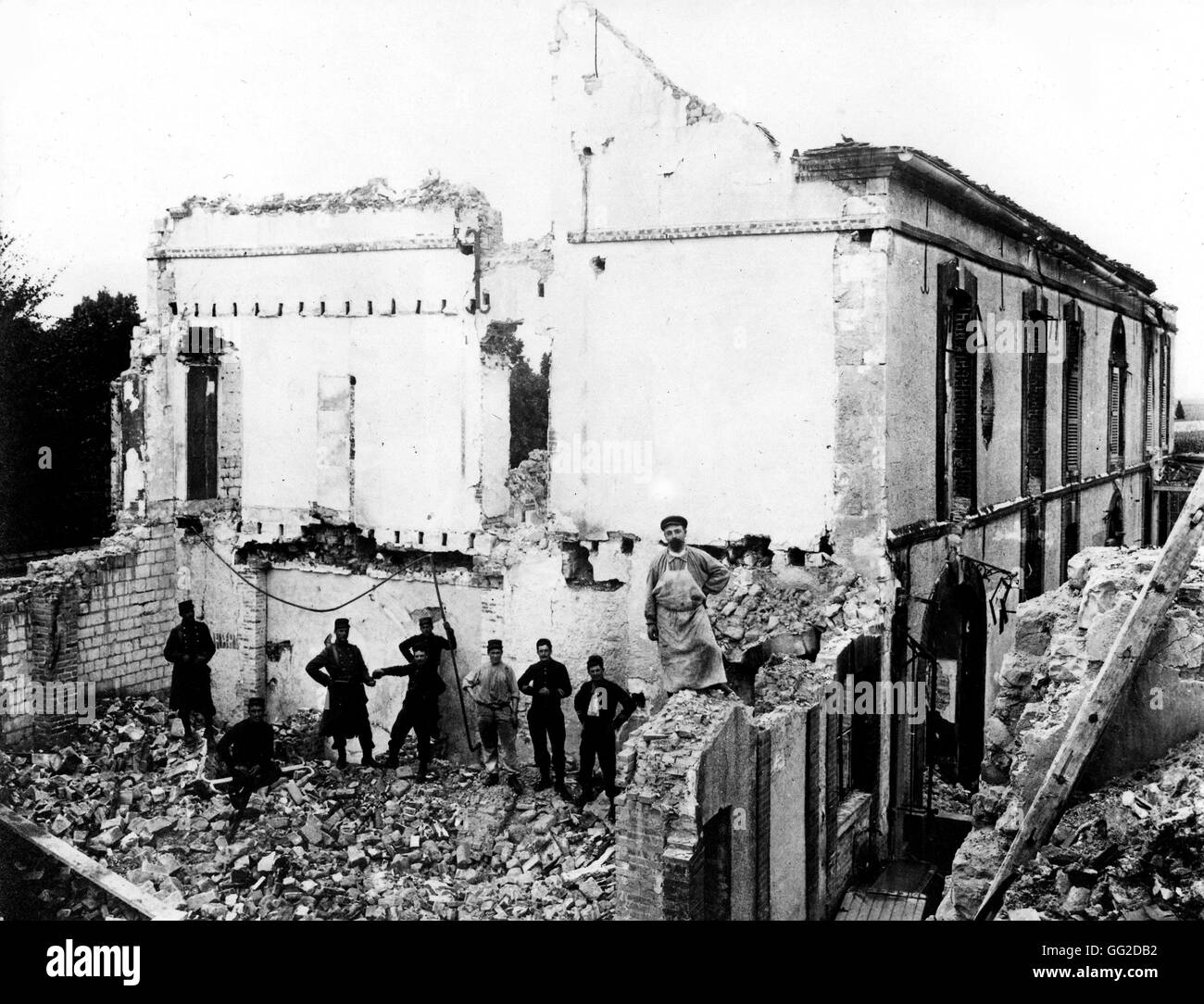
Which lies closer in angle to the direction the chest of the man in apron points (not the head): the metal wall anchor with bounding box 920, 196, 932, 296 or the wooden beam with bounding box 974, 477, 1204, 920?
the wooden beam

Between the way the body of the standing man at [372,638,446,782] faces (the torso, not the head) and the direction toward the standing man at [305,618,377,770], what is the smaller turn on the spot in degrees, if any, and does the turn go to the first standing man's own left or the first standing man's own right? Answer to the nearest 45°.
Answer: approximately 45° to the first standing man's own right

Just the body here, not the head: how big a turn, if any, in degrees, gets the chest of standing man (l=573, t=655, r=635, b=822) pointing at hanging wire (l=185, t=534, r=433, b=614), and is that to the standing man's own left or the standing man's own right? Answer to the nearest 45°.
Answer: approximately 135° to the standing man's own right

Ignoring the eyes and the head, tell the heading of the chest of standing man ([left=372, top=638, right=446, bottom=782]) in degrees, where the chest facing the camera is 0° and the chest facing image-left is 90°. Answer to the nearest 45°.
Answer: approximately 45°
